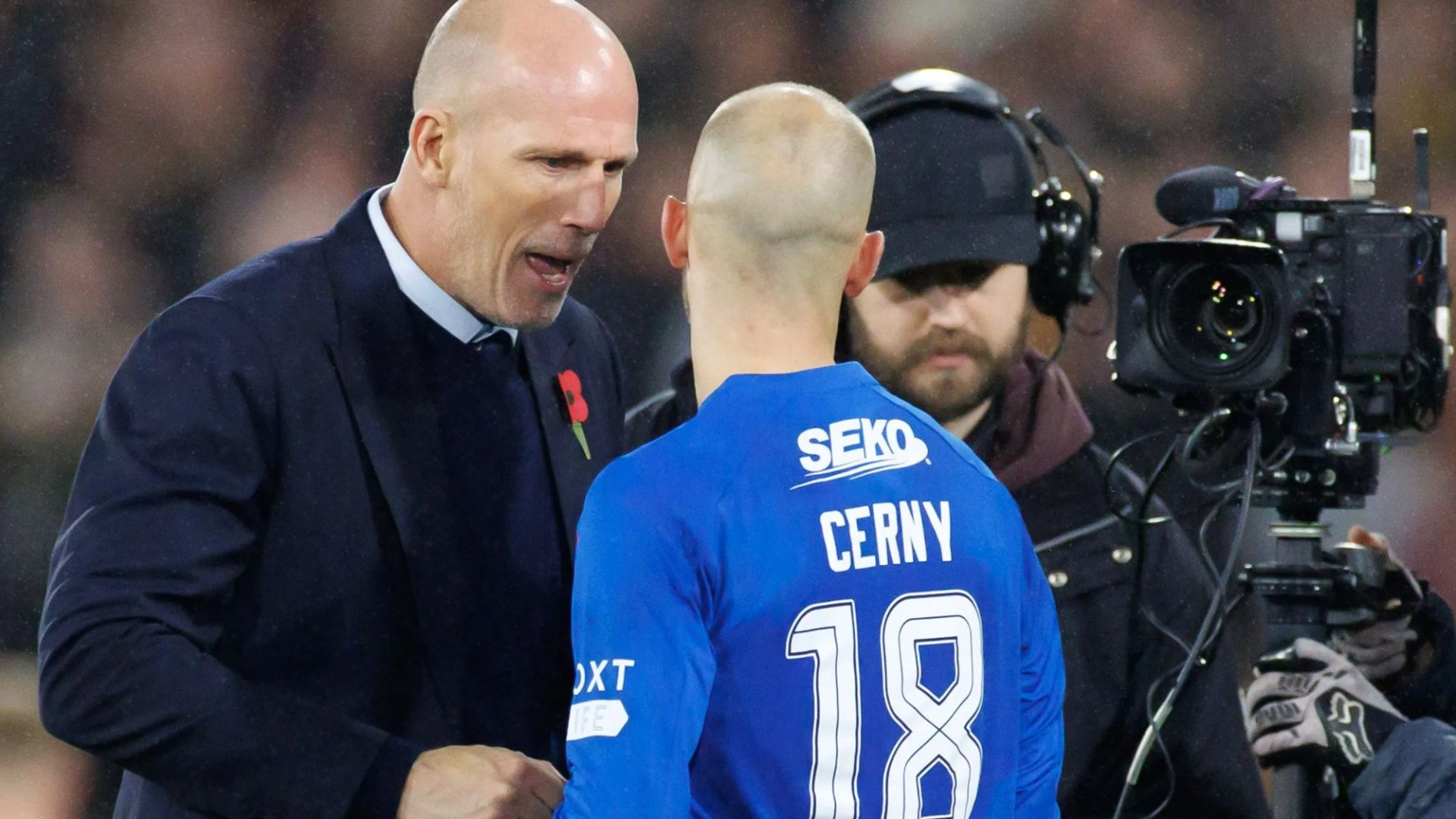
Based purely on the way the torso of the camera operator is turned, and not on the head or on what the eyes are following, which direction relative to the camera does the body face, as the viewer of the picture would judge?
toward the camera

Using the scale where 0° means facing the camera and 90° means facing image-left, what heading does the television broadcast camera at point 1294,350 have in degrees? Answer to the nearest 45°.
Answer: approximately 45°
